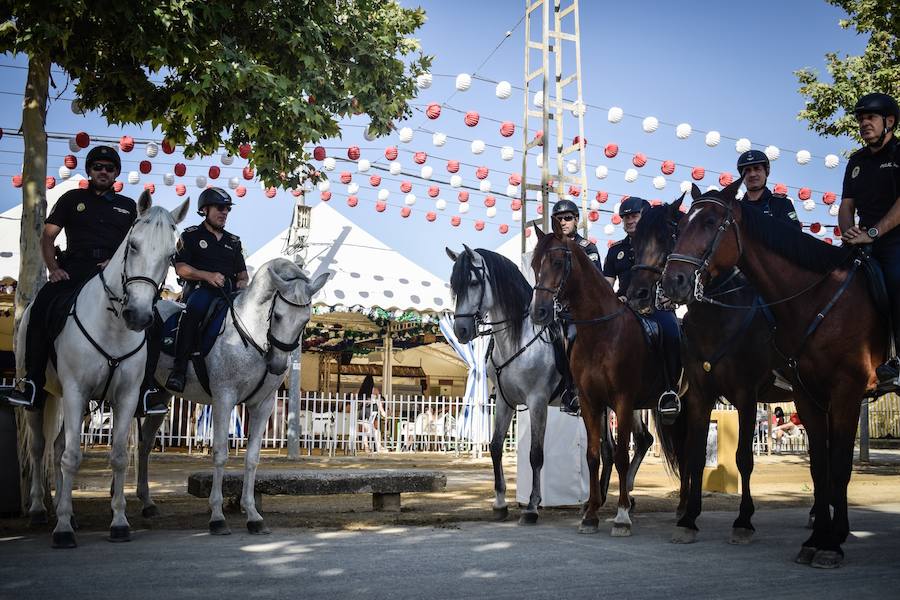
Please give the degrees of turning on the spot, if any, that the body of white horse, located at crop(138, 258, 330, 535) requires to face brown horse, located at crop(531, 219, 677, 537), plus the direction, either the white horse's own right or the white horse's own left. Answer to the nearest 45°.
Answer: approximately 45° to the white horse's own left

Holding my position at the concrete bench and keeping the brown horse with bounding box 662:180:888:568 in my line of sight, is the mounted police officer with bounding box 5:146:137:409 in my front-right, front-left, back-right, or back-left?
back-right

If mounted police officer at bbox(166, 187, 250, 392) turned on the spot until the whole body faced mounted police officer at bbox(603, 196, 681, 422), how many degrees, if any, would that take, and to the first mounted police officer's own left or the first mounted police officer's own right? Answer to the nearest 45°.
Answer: approximately 45° to the first mounted police officer's own left

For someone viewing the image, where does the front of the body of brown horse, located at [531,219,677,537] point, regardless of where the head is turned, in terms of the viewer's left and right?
facing the viewer and to the left of the viewer

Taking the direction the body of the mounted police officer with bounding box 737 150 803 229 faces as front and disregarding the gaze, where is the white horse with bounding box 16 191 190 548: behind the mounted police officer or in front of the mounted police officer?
in front

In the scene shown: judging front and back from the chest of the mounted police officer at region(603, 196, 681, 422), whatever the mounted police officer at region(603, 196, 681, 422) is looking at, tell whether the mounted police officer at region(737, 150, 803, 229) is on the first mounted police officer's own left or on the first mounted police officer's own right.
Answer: on the first mounted police officer's own left

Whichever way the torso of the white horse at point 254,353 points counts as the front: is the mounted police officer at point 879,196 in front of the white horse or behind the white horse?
in front

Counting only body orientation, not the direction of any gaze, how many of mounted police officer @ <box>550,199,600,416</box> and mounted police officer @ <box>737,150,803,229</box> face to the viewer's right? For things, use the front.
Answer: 0

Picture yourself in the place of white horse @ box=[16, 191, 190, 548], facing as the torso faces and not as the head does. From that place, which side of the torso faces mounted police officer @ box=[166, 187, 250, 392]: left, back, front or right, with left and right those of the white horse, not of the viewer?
left
